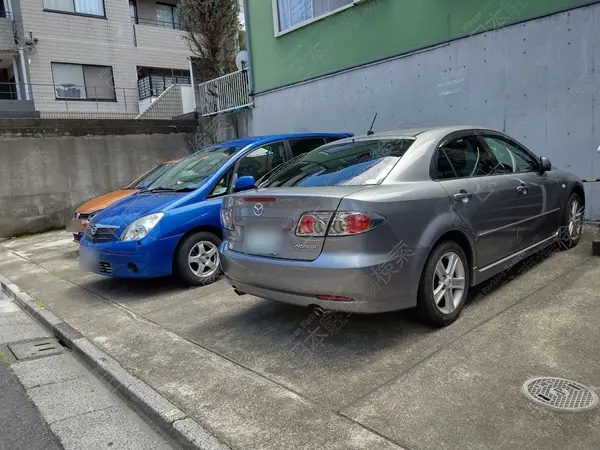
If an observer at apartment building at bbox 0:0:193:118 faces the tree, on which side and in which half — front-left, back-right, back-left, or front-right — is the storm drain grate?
front-right

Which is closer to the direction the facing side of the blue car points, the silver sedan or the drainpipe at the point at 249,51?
the silver sedan

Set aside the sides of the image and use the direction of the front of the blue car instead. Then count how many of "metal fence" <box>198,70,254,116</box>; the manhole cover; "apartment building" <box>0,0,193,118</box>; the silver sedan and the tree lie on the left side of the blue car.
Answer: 2

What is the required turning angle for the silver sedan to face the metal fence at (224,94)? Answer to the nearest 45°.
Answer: approximately 90° to its left

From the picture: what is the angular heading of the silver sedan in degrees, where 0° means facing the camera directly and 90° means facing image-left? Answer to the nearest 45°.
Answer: approximately 225°

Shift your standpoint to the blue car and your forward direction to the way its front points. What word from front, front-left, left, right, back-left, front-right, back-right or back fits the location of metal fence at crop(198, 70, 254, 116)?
back-right

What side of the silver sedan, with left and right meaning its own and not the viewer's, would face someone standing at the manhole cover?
right

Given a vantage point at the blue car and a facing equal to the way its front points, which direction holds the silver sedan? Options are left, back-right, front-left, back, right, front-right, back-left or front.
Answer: left

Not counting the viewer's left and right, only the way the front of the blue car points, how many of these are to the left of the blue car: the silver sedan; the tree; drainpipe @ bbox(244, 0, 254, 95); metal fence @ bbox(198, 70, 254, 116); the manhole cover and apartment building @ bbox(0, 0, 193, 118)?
2

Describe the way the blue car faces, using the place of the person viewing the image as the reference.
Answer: facing the viewer and to the left of the viewer

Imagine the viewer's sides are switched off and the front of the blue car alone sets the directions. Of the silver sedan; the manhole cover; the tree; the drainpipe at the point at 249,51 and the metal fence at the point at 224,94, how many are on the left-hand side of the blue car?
2

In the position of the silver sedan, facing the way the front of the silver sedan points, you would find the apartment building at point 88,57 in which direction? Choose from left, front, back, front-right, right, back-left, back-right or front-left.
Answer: left

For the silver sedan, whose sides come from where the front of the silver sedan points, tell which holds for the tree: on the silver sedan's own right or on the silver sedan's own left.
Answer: on the silver sedan's own left

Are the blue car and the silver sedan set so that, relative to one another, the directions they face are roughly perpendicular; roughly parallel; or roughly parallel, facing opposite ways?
roughly parallel, facing opposite ways

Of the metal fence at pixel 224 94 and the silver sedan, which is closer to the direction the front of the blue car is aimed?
the silver sedan

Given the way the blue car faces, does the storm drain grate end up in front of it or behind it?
in front

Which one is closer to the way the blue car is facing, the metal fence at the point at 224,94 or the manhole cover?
the manhole cover

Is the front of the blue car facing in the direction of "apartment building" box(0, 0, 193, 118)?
no

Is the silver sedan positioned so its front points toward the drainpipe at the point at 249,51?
no
